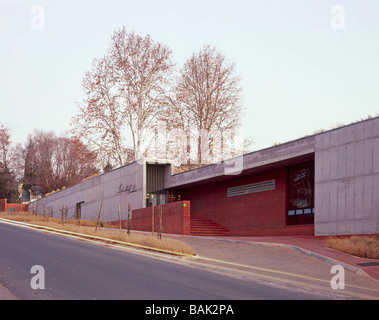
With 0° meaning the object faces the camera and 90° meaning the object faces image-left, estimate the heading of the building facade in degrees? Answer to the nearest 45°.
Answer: approximately 45°
